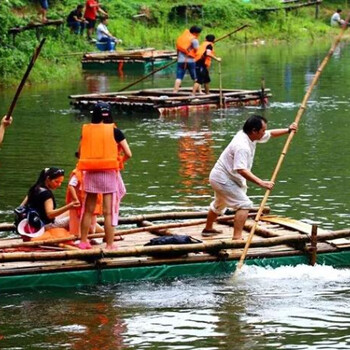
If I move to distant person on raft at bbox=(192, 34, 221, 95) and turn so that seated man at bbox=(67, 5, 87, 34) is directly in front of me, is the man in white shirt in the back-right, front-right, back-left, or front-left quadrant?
back-left

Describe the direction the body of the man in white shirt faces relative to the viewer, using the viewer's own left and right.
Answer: facing to the right of the viewer

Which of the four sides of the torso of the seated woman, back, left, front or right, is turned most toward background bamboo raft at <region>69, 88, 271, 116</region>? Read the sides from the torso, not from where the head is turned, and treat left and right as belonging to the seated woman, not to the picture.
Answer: left
